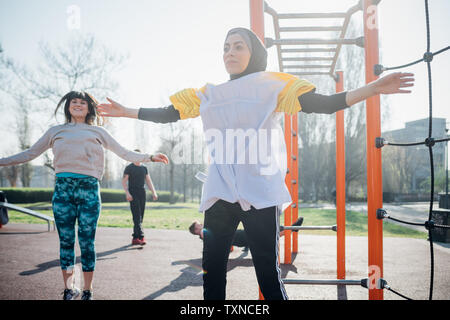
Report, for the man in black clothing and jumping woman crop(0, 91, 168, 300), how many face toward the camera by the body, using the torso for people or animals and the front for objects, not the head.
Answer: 2

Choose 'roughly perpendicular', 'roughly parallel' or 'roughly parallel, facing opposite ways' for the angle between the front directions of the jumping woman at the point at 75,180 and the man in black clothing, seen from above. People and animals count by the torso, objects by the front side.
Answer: roughly parallel

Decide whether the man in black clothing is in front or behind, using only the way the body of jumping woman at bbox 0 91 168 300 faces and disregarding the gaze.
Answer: behind

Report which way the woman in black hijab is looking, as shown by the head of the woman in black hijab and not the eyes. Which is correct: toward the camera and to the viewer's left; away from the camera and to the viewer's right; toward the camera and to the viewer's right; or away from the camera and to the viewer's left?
toward the camera and to the viewer's left

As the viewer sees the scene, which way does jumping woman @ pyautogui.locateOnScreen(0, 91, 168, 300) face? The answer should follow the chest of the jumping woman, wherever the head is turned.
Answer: toward the camera

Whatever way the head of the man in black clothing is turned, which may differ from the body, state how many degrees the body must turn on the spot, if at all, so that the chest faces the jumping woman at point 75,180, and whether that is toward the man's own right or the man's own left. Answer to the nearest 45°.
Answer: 0° — they already face them

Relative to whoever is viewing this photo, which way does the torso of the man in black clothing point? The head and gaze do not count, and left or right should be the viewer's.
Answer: facing the viewer

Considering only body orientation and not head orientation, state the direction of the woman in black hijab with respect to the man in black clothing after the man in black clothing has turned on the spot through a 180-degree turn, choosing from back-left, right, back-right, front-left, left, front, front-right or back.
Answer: back

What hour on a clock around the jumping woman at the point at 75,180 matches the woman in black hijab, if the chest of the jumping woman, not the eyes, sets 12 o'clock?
The woman in black hijab is roughly at 11 o'clock from the jumping woman.
